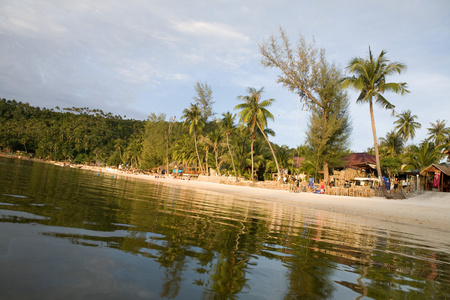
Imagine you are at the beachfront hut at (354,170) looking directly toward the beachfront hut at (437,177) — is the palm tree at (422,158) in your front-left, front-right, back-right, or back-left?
front-left

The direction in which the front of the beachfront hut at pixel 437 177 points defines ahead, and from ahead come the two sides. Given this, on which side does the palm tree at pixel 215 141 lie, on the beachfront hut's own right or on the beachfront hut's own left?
on the beachfront hut's own right

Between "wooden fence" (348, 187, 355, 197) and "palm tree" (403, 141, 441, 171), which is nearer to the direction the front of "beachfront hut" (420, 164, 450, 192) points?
the wooden fence

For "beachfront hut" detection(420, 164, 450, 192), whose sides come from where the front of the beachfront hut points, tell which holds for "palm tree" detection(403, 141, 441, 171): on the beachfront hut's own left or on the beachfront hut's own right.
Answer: on the beachfront hut's own right

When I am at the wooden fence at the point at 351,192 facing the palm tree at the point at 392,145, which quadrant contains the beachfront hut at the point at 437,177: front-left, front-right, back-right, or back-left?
front-right

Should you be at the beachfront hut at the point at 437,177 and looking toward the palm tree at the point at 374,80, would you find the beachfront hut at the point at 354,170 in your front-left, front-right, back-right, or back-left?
front-right

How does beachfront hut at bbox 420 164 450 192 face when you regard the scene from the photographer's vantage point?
facing the viewer and to the left of the viewer

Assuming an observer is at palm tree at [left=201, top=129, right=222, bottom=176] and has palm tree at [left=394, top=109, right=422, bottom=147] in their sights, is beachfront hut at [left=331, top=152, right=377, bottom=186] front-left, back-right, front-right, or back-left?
front-right

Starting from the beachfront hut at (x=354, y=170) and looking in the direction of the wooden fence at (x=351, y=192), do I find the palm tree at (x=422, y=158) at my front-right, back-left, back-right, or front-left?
back-left

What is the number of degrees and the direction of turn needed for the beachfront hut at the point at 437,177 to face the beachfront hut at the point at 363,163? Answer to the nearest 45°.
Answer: approximately 45° to its right

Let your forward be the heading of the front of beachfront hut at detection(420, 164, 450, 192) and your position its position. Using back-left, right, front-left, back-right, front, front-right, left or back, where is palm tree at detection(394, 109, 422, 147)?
back-right
